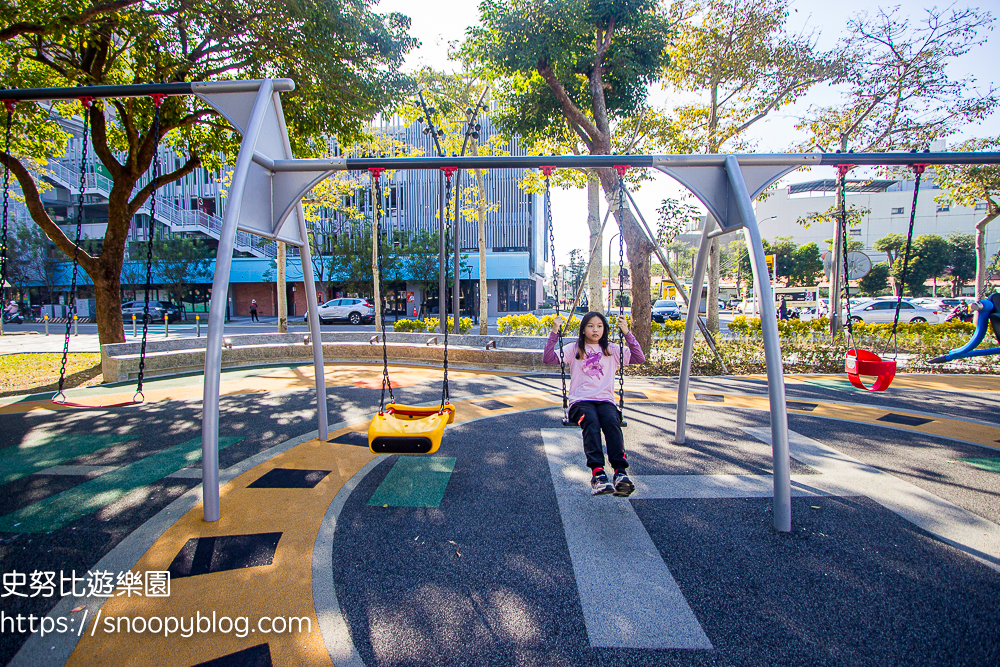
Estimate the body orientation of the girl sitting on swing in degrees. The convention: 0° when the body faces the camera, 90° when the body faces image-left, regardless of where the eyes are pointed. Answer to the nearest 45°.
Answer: approximately 0°

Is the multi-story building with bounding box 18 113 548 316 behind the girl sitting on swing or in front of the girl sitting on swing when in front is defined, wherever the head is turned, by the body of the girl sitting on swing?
behind

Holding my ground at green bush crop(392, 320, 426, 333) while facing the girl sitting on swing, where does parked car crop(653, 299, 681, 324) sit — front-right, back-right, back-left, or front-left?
back-left

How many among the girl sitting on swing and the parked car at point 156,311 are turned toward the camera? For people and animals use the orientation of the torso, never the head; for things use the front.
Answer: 1

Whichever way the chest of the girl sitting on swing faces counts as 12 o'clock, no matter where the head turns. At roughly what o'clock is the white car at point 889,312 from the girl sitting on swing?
The white car is roughly at 7 o'clock from the girl sitting on swing.

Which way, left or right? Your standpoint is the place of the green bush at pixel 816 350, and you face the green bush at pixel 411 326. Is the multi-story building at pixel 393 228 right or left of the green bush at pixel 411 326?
right
